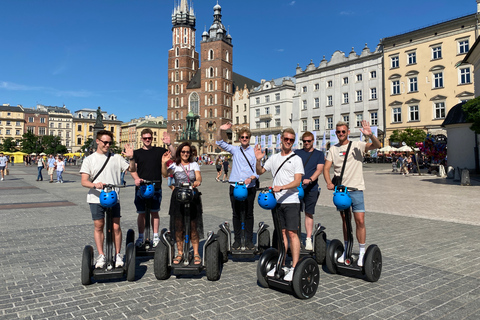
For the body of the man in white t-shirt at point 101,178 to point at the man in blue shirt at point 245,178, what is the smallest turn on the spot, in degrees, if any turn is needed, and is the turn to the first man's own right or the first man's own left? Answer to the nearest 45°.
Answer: approximately 90° to the first man's own left

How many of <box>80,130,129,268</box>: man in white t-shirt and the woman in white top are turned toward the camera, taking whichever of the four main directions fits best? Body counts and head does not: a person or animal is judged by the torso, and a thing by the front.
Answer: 2

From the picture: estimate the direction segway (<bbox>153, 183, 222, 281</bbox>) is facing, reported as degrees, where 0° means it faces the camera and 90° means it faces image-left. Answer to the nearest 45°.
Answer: approximately 0°

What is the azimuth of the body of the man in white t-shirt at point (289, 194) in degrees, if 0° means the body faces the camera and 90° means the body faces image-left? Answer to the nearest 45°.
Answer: approximately 45°

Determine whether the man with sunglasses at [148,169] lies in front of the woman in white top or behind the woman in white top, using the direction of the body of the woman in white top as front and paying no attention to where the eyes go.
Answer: behind

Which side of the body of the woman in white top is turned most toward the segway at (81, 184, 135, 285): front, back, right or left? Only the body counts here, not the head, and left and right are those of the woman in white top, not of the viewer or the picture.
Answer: right
